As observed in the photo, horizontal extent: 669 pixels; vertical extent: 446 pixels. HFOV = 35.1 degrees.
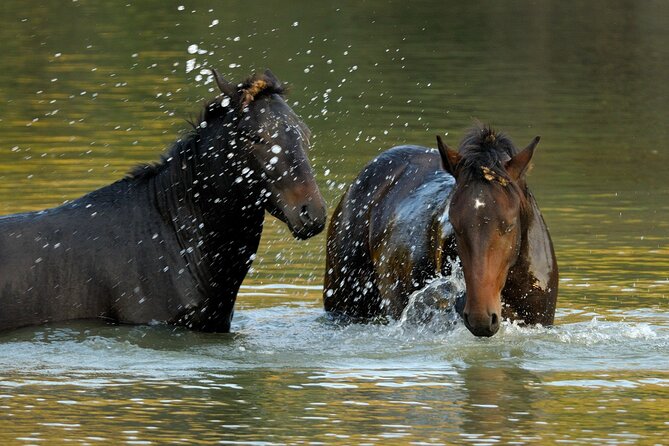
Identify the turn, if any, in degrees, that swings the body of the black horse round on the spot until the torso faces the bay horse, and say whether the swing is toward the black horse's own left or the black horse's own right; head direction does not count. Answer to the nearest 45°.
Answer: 0° — it already faces it

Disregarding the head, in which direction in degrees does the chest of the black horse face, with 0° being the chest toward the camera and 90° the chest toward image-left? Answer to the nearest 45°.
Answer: approximately 270°

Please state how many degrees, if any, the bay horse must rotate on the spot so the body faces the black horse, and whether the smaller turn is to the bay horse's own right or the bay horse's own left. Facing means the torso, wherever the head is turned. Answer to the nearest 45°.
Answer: approximately 135° to the bay horse's own right

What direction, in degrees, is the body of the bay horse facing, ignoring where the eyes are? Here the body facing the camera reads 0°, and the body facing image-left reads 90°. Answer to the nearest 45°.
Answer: approximately 315°
